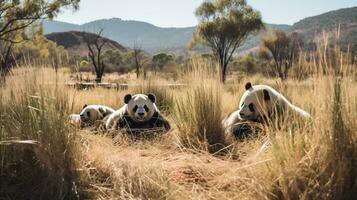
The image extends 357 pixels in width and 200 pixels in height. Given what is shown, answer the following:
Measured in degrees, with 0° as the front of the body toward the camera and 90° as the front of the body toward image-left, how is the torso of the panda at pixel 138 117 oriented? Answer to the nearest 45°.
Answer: approximately 0°

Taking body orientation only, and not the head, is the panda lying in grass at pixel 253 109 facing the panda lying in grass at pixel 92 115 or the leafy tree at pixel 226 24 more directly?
the panda lying in grass

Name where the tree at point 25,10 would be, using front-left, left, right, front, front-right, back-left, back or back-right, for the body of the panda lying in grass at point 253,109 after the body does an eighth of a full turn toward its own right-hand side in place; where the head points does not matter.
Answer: front-right

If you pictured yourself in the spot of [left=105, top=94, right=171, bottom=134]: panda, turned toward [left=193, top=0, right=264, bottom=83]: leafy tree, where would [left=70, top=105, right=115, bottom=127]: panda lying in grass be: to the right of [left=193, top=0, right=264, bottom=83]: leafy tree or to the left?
left

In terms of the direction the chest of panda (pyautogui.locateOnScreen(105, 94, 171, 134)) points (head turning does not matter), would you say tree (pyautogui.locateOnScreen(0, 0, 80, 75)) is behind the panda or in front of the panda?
behind

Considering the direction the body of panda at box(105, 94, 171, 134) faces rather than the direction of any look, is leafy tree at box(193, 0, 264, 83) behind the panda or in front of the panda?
behind

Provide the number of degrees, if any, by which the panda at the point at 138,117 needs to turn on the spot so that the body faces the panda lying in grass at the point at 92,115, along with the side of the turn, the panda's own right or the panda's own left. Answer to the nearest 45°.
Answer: approximately 135° to the panda's own right

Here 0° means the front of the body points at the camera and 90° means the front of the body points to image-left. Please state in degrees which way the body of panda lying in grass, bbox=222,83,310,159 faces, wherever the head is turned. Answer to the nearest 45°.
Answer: approximately 45°

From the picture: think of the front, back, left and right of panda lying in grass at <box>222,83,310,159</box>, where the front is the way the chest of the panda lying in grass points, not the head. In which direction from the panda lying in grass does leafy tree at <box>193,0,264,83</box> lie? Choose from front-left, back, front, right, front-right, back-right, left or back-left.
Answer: back-right

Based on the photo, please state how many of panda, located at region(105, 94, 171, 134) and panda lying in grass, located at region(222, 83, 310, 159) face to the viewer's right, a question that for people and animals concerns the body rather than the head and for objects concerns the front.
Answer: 0

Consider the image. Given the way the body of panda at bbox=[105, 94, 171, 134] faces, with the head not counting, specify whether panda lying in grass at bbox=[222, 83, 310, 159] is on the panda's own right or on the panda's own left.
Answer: on the panda's own left
